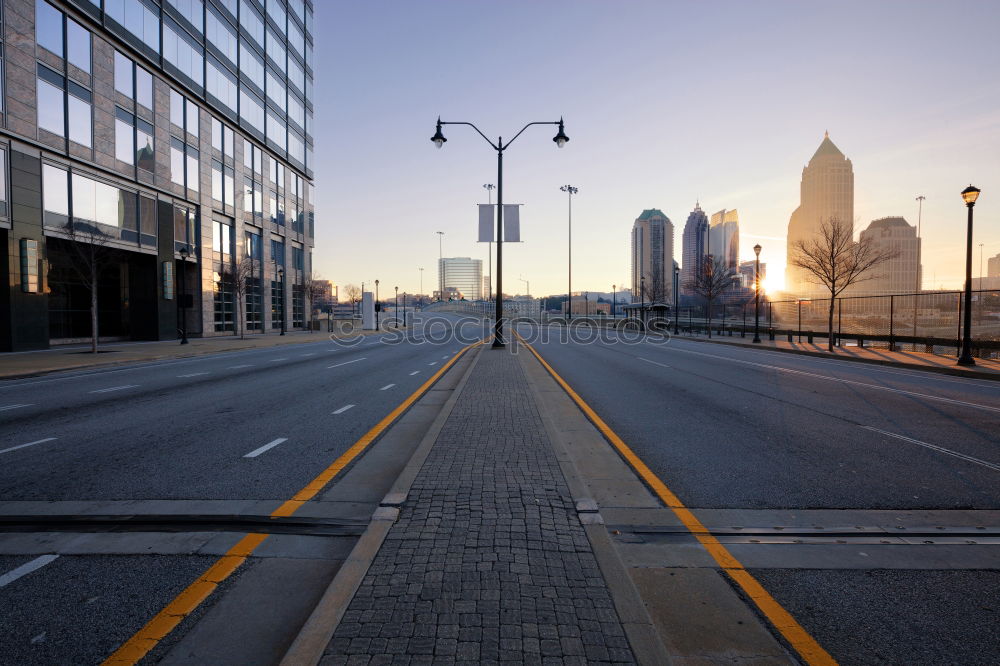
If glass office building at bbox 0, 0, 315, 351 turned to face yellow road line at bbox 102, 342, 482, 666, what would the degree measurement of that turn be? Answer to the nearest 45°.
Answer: approximately 45° to its right

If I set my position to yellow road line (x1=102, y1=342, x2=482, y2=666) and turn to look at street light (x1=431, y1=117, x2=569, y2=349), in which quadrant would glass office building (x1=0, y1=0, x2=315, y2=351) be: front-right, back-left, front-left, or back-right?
front-left

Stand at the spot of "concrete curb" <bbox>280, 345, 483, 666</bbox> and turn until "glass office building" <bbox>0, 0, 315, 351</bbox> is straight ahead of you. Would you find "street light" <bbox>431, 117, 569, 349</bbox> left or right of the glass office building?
right

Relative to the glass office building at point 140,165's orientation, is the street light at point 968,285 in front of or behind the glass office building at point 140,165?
in front

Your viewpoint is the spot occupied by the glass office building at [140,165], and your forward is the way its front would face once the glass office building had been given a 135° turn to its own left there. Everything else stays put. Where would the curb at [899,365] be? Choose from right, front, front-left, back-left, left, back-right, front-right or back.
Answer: back-right

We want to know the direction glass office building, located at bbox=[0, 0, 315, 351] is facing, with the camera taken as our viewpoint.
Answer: facing the viewer and to the right of the viewer

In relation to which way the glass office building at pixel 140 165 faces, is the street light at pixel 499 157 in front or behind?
in front

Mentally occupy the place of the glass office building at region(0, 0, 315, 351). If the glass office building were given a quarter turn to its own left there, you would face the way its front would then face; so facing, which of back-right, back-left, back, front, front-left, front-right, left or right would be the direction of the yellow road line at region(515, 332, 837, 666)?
back-right

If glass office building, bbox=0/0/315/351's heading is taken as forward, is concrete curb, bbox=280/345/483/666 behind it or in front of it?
in front
